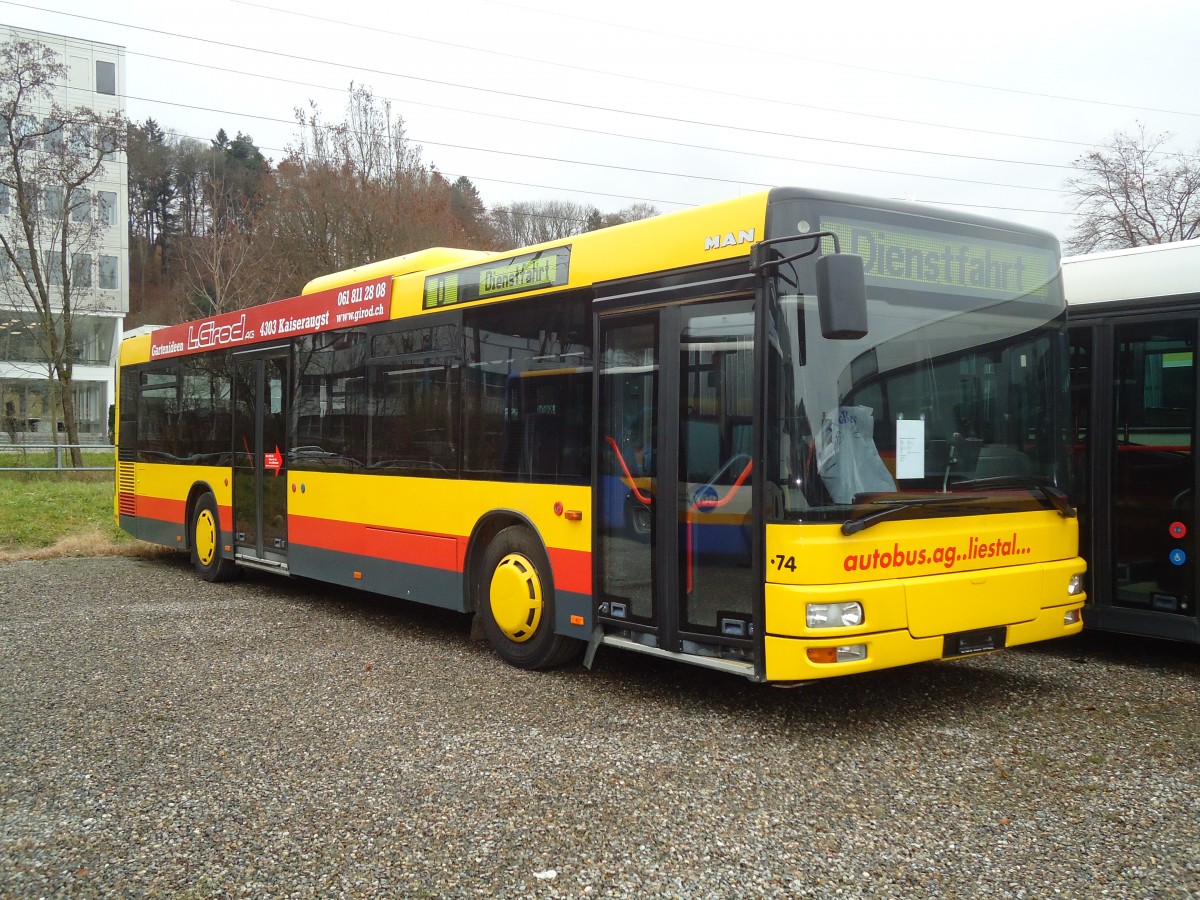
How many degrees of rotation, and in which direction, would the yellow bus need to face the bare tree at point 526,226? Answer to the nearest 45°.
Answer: approximately 135° to its left

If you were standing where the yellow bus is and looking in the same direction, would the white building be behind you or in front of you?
behind

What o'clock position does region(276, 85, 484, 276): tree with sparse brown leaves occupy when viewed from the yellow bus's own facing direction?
The tree with sparse brown leaves is roughly at 7 o'clock from the yellow bus.

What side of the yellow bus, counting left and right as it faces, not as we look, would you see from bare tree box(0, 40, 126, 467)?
back

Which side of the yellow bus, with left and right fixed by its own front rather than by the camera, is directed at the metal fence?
back
